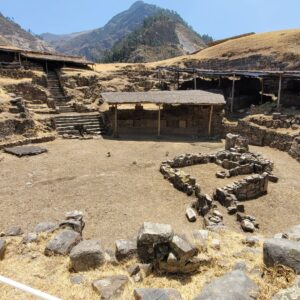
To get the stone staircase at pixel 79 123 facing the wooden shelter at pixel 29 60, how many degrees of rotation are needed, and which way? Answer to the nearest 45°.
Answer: approximately 180°

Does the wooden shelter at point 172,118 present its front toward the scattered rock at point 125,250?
yes

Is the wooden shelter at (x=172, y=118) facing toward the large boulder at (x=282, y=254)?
yes

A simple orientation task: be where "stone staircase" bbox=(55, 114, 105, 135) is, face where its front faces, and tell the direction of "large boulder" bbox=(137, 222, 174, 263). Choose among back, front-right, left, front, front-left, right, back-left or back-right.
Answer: front

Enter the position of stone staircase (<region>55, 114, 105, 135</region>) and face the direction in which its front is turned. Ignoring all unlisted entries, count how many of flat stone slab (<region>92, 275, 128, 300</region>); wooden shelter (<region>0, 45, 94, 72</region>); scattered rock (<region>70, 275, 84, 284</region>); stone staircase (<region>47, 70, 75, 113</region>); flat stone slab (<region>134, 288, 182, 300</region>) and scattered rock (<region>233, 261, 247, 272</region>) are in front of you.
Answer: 4

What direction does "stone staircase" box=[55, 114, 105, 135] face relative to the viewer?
toward the camera

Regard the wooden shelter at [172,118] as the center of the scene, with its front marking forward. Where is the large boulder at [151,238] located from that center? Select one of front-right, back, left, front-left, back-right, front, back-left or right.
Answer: front

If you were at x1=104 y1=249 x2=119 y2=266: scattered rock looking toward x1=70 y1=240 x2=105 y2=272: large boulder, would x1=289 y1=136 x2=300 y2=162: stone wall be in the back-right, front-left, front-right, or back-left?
back-right

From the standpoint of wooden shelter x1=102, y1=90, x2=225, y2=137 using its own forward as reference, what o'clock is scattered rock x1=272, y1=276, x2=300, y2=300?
The scattered rock is roughly at 12 o'clock from the wooden shelter.

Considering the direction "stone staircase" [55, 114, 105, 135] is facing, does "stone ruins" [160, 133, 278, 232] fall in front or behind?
in front

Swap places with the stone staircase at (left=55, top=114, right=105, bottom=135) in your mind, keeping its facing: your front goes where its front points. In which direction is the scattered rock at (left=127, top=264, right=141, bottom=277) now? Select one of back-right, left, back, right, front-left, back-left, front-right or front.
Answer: front

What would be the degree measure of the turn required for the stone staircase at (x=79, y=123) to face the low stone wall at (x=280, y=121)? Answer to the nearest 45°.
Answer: approximately 90° to its left

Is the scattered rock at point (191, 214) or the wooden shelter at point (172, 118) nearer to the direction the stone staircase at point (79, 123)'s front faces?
the scattered rock

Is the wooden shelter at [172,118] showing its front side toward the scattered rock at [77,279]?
yes

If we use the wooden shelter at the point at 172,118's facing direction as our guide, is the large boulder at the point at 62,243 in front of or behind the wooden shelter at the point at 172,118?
in front

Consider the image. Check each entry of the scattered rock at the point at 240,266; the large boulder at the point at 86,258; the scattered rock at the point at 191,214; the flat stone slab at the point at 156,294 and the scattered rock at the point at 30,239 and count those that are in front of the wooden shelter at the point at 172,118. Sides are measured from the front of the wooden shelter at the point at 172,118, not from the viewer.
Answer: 5

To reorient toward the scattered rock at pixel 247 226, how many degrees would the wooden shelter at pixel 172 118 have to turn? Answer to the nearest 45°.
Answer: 0° — it already faces it

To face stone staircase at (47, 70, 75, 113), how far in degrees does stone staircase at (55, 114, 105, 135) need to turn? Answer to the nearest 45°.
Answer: approximately 180°
